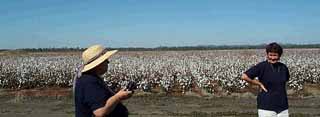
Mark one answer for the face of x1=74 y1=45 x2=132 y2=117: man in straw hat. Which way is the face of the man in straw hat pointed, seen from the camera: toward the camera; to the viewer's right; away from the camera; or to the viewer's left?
to the viewer's right

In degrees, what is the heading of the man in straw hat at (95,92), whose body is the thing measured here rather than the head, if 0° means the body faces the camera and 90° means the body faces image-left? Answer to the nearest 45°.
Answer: approximately 270°
